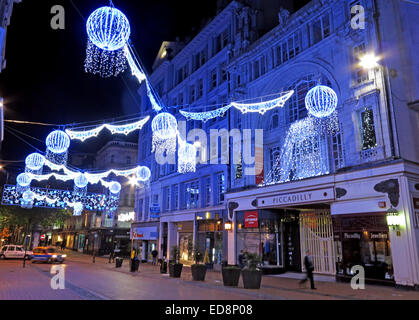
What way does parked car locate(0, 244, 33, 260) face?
to the viewer's right

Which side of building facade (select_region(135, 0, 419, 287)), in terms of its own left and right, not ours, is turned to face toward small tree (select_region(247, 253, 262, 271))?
front

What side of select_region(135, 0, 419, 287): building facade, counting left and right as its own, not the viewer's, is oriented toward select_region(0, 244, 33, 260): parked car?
right

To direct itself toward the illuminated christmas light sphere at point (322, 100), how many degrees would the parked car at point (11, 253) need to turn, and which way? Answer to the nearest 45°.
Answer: approximately 90° to its right

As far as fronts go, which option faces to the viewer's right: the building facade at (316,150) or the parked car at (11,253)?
the parked car

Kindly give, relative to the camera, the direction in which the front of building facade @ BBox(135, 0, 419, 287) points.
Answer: facing the viewer and to the left of the viewer

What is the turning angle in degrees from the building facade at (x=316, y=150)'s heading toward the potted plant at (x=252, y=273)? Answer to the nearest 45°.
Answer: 0° — it already faces it

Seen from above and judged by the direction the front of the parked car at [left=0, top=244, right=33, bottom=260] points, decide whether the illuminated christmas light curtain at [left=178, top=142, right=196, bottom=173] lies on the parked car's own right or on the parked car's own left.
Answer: on the parked car's own right

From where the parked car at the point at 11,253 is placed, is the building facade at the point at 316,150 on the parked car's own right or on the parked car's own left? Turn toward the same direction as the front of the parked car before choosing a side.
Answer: on the parked car's own right

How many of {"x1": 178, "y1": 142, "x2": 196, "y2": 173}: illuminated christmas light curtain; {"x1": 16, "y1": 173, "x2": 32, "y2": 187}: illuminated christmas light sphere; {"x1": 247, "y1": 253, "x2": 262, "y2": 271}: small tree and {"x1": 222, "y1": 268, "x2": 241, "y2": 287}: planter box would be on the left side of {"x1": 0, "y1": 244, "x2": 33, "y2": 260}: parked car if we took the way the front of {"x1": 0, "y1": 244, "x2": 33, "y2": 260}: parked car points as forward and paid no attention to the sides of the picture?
0

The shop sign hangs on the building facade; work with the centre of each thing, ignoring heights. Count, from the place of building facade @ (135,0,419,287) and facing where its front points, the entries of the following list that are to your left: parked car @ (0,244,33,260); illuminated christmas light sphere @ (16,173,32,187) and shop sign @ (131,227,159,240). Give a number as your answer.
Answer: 0
